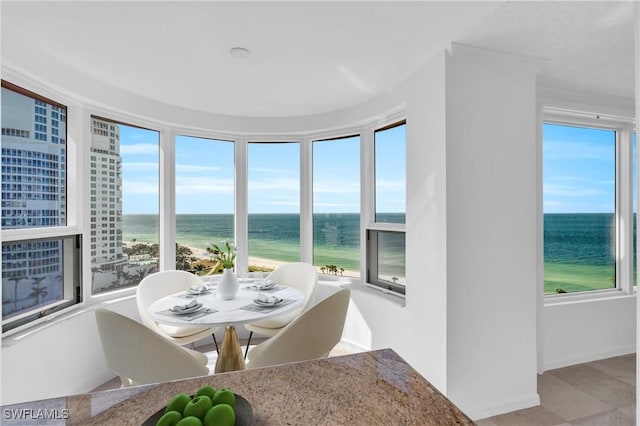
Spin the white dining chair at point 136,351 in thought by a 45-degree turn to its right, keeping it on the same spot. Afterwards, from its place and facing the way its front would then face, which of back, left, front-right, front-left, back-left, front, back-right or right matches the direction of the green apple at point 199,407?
right

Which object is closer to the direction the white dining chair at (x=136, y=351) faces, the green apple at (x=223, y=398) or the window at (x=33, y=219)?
the window

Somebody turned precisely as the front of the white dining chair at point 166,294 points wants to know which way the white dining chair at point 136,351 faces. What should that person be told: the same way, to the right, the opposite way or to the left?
to the left

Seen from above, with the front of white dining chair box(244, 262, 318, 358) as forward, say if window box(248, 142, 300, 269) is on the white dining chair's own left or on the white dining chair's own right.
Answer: on the white dining chair's own right

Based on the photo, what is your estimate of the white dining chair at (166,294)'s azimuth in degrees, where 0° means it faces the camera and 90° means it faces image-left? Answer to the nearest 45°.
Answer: approximately 315°

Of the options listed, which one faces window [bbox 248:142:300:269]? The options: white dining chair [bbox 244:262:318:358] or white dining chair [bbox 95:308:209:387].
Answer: white dining chair [bbox 95:308:209:387]

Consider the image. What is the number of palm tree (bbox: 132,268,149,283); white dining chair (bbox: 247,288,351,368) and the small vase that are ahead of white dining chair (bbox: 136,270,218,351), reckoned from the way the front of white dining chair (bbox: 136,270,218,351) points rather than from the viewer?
2

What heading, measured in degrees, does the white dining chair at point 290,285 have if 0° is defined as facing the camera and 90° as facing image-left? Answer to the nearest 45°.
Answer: approximately 45°

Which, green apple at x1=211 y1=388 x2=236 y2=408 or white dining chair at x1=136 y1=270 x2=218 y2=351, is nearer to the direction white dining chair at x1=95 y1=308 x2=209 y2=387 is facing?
the white dining chair

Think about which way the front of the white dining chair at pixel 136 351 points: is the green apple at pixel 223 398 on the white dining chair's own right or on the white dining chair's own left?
on the white dining chair's own right

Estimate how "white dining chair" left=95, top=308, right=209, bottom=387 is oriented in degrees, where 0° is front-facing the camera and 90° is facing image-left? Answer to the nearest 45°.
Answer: approximately 225°

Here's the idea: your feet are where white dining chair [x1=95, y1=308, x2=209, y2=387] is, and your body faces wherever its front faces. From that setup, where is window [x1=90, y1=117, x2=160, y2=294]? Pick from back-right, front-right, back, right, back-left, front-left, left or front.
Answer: front-left

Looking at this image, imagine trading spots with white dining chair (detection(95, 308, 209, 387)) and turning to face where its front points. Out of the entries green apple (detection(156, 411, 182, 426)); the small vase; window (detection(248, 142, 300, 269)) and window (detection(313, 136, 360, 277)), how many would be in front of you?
3

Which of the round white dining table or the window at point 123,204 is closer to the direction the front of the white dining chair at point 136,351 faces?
the round white dining table
